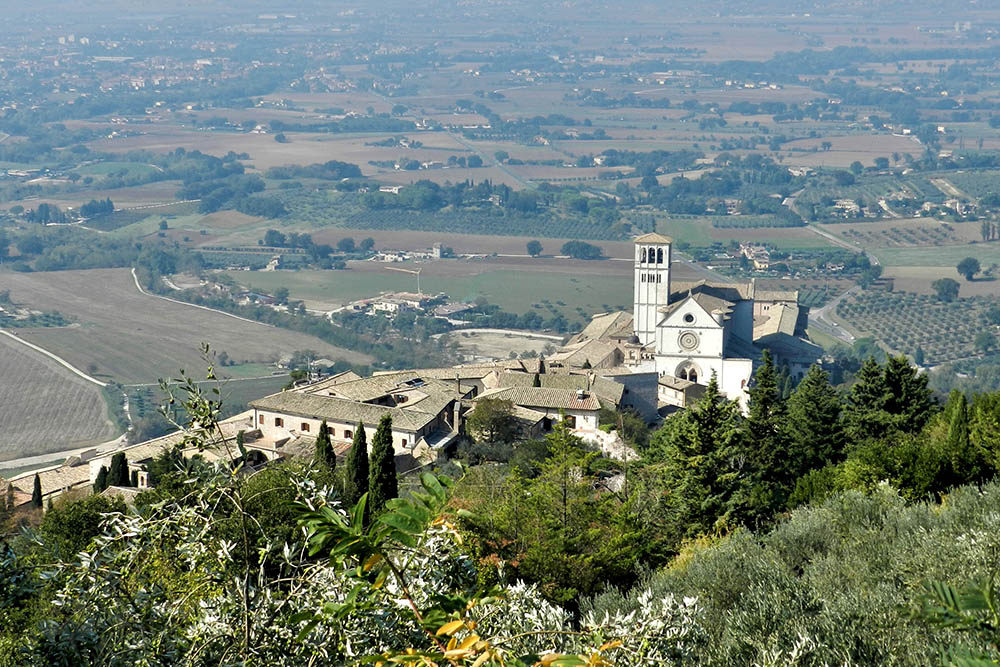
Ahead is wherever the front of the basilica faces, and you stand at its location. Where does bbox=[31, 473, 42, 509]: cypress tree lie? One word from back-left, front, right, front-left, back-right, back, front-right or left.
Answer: front-right

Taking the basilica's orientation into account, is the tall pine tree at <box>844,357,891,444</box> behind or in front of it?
in front

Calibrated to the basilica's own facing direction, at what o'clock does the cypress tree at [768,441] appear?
The cypress tree is roughly at 12 o'clock from the basilica.

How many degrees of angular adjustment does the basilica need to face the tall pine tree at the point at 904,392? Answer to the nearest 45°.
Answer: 0° — it already faces it

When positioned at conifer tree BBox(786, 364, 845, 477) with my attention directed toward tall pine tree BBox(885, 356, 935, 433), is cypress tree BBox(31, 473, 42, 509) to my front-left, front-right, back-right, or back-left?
back-left

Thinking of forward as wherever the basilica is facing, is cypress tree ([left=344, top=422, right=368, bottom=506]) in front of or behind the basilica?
in front

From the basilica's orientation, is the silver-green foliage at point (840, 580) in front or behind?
in front

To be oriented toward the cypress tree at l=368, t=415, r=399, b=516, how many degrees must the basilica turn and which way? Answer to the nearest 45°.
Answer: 0° — it already faces it

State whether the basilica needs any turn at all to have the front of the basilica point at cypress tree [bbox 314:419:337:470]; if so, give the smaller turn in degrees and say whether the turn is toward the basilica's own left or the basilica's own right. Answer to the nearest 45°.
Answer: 0° — it already faces it

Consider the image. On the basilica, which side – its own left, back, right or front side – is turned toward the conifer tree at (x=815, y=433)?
front

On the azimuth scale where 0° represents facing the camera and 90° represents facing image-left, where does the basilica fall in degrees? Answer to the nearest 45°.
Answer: approximately 0°

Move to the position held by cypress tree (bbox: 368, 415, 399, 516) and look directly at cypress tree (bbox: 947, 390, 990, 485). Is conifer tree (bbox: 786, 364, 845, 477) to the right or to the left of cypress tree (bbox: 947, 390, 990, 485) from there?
left
